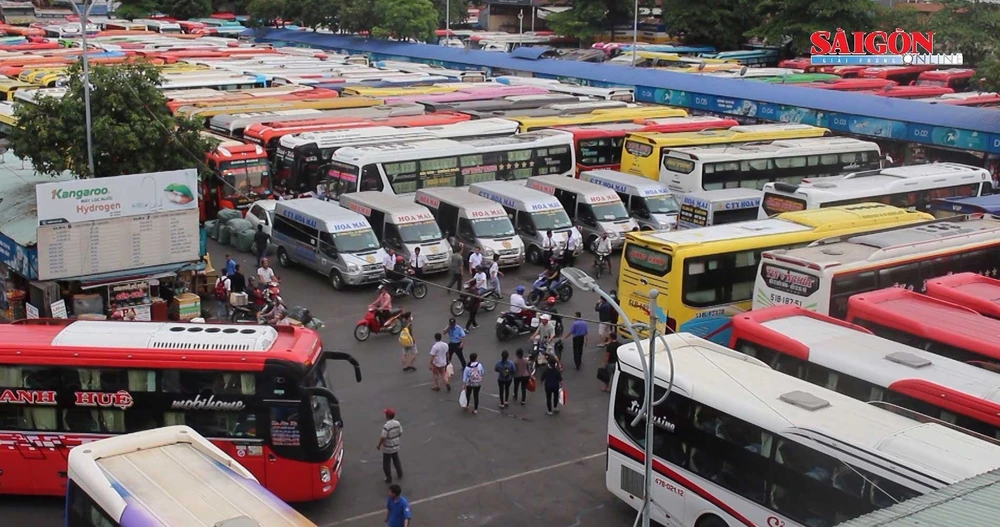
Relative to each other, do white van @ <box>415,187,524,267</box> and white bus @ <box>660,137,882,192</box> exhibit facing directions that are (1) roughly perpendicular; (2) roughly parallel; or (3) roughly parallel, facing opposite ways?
roughly perpendicular

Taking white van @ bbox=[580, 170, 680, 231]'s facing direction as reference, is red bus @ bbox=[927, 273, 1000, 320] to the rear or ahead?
ahead

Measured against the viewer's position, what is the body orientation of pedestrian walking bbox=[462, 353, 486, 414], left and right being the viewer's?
facing away from the viewer

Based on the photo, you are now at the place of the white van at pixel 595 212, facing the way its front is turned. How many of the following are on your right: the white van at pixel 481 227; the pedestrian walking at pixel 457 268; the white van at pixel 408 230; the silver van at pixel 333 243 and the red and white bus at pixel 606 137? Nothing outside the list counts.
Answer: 4

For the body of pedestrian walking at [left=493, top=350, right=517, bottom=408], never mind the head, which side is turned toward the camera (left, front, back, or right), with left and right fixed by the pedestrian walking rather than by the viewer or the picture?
back

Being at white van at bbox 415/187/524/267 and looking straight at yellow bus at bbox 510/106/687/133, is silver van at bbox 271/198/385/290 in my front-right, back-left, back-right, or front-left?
back-left

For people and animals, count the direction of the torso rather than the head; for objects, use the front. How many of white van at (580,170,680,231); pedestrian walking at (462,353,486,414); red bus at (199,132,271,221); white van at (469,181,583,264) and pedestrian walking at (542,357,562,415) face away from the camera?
2

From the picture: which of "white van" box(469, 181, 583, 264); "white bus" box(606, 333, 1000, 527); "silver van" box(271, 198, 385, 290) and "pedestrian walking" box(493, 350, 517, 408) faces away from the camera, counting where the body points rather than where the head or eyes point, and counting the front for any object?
the pedestrian walking

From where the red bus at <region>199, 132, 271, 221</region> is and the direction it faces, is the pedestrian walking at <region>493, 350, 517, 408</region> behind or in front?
in front

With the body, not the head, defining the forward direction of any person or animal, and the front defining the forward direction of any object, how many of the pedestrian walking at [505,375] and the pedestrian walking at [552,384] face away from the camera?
2

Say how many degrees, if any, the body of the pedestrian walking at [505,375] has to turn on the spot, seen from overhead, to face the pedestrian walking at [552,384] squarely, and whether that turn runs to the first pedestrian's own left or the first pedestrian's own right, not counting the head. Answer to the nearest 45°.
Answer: approximately 90° to the first pedestrian's own right
